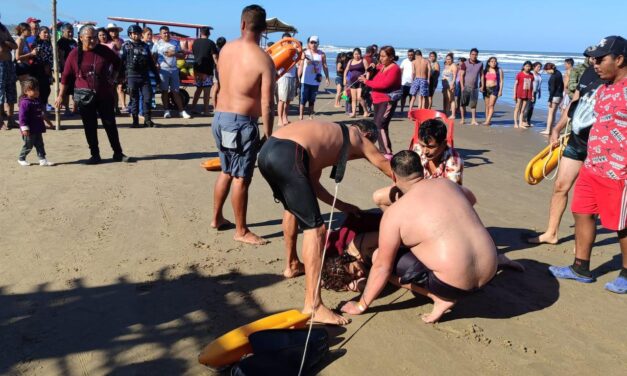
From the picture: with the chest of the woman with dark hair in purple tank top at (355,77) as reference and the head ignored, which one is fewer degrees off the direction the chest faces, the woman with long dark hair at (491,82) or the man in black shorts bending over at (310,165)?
the man in black shorts bending over

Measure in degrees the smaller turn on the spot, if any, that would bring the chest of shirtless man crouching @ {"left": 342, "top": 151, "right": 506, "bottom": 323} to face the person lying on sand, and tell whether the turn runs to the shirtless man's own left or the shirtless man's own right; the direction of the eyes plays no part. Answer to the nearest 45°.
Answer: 0° — they already face them

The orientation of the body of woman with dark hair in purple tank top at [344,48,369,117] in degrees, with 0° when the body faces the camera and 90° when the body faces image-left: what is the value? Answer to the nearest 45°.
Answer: approximately 0°

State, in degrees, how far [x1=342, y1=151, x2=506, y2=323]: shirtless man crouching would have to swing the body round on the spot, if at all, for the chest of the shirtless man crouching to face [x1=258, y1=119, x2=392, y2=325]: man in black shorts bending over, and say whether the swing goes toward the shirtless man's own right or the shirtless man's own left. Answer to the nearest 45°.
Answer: approximately 45° to the shirtless man's own left

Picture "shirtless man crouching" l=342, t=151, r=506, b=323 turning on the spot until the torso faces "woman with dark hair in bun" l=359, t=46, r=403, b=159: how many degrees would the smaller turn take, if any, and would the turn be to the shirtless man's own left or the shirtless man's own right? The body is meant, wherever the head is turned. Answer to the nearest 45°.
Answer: approximately 45° to the shirtless man's own right

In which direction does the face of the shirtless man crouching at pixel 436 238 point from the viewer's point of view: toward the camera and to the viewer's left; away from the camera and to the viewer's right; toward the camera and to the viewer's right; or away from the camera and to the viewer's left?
away from the camera and to the viewer's left

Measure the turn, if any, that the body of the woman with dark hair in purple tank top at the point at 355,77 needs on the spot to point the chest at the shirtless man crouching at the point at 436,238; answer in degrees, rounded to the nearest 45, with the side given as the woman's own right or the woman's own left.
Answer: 0° — they already face them

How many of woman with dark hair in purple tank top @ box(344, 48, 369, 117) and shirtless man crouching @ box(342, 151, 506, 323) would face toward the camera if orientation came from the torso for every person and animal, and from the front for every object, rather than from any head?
1

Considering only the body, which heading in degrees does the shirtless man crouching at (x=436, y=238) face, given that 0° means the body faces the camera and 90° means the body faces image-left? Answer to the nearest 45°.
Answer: approximately 135°
